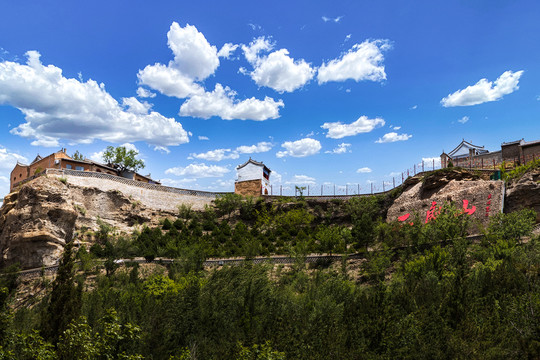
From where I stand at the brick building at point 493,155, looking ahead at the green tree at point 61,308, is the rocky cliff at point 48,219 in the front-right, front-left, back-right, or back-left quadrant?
front-right

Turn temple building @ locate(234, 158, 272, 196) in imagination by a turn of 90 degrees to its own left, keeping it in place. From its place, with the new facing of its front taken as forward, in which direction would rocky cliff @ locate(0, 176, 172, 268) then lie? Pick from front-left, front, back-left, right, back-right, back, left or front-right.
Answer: back-left

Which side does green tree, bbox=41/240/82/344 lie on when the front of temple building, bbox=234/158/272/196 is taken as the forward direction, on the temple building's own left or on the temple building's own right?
on the temple building's own right

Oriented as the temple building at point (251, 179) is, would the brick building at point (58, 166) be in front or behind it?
behind
